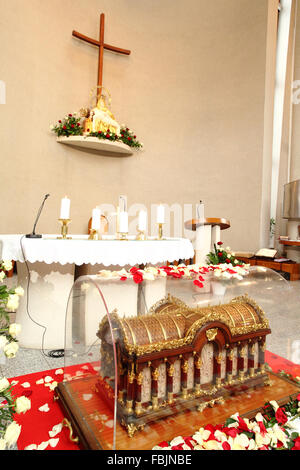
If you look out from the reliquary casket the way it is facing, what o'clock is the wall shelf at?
The wall shelf is roughly at 7 o'clock from the reliquary casket.

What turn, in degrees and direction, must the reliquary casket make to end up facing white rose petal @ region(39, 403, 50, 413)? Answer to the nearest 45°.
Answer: approximately 135° to its right

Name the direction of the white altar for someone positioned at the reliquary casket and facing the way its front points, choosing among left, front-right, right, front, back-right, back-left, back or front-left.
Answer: back

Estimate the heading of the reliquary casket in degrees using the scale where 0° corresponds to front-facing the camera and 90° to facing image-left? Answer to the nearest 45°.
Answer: approximately 315°

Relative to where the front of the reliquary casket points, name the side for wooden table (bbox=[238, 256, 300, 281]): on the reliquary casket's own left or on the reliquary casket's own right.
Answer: on the reliquary casket's own left

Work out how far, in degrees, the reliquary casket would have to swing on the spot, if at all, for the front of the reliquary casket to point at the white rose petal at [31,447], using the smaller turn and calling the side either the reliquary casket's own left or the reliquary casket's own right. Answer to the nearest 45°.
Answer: approximately 90° to the reliquary casket's own right

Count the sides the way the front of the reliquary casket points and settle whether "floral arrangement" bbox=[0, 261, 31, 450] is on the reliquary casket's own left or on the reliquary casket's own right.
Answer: on the reliquary casket's own right
